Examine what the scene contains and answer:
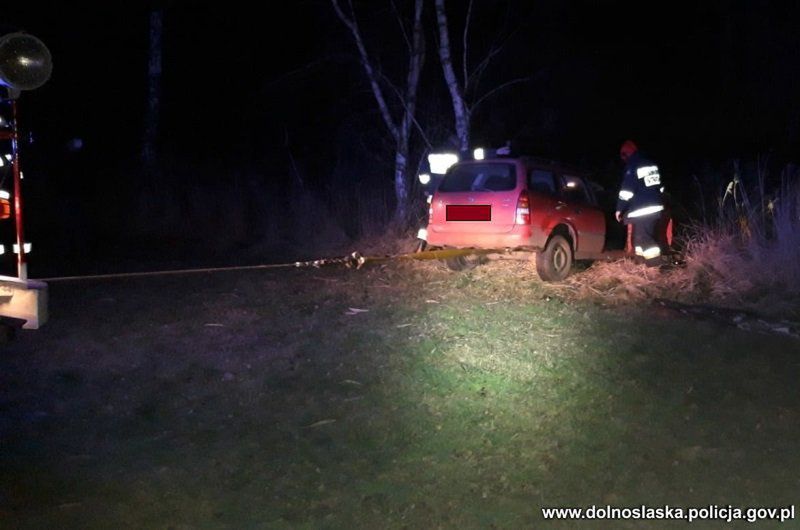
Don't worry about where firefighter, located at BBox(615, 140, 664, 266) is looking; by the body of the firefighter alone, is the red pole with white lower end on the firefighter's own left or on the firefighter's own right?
on the firefighter's own left

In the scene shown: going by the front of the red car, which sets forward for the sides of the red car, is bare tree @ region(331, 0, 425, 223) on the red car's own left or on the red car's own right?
on the red car's own left

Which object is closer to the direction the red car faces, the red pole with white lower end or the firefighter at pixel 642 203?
the firefighter

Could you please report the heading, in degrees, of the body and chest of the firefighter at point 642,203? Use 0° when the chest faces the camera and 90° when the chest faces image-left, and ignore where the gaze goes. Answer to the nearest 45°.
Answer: approximately 135°

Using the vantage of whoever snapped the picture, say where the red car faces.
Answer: facing away from the viewer and to the right of the viewer

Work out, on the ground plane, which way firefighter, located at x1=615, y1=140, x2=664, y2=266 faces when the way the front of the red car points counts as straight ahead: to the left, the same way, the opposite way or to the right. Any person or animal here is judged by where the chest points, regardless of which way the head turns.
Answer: to the left

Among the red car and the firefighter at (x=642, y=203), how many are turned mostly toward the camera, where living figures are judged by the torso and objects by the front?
0

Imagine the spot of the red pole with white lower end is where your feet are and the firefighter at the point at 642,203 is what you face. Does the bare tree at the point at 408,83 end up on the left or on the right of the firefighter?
left

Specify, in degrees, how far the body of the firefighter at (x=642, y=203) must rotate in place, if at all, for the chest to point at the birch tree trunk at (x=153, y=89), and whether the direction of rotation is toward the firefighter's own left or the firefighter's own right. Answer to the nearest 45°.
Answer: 0° — they already face it

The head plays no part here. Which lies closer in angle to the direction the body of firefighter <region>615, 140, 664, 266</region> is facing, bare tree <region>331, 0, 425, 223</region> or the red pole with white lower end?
the bare tree

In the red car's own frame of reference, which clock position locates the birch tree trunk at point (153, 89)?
The birch tree trunk is roughly at 9 o'clock from the red car.
